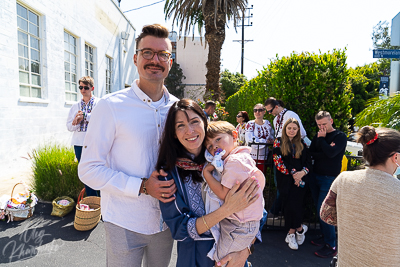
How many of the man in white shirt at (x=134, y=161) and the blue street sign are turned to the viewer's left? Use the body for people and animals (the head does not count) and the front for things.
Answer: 0

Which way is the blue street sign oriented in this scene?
toward the camera

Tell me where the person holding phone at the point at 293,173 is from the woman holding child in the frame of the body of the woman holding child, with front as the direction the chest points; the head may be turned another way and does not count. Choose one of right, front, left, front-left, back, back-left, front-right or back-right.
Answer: left

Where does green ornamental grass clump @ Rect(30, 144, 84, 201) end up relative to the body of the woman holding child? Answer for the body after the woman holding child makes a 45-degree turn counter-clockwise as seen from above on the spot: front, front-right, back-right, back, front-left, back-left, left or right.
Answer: back-left

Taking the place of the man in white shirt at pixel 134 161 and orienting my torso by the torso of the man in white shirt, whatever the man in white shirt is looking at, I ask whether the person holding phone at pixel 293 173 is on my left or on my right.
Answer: on my left

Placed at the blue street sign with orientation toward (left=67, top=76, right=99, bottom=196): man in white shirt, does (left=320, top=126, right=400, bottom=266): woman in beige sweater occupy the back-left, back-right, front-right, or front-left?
front-left

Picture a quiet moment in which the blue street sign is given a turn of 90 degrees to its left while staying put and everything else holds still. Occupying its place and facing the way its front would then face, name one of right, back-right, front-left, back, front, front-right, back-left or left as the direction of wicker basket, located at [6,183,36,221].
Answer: back-right

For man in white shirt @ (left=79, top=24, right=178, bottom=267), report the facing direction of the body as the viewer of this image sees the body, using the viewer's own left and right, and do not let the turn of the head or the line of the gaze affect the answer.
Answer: facing the viewer and to the right of the viewer

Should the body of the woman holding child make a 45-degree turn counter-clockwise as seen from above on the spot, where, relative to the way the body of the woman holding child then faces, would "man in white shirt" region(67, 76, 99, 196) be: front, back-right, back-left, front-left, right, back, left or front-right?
back-left
